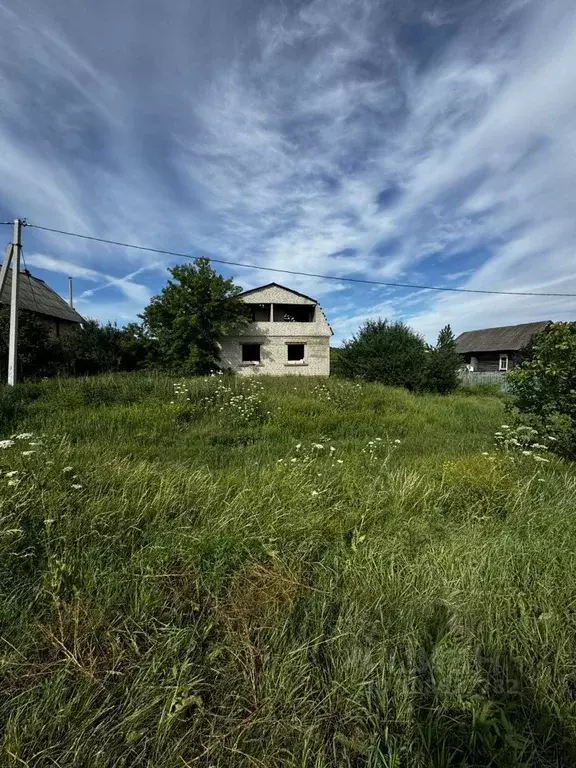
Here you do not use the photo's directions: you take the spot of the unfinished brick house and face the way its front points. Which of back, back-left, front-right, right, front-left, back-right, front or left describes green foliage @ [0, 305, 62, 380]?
front-right

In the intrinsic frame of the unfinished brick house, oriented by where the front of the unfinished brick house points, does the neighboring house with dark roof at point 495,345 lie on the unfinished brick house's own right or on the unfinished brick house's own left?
on the unfinished brick house's own left

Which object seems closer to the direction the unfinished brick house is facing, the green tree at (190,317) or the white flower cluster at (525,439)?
the white flower cluster

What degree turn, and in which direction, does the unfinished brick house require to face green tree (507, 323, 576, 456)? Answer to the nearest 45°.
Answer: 0° — it already faces it

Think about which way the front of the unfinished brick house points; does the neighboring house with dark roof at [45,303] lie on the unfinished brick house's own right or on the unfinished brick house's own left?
on the unfinished brick house's own right

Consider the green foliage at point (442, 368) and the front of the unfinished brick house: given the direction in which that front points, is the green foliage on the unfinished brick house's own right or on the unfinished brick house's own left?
on the unfinished brick house's own left

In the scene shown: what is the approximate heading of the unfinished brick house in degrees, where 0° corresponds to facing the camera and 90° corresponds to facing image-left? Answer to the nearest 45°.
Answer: approximately 0°

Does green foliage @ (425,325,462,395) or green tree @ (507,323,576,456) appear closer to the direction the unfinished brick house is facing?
the green tree

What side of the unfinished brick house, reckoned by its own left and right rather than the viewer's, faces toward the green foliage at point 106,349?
right

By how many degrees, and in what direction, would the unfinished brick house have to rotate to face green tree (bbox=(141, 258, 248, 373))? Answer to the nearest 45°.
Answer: approximately 45° to its right

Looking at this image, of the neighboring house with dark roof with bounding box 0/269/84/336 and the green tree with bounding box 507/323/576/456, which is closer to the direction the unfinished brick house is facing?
the green tree

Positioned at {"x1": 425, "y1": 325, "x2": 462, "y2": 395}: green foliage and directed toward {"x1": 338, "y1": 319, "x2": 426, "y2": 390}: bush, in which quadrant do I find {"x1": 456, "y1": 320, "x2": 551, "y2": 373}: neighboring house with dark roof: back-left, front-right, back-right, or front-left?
back-right
